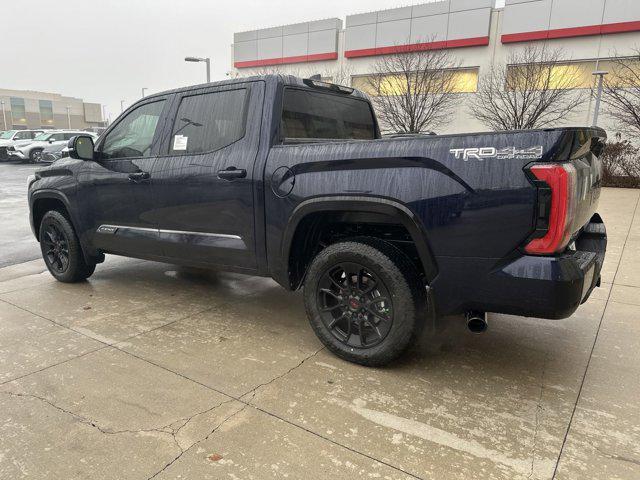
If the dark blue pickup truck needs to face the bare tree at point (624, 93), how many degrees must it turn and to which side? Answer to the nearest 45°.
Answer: approximately 90° to its right

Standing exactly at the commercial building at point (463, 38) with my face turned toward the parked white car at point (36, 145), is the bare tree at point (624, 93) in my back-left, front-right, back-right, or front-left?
back-left

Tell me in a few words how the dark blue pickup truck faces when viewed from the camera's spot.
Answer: facing away from the viewer and to the left of the viewer

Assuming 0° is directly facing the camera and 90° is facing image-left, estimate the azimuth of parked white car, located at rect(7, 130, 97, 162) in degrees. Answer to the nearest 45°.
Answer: approximately 45°

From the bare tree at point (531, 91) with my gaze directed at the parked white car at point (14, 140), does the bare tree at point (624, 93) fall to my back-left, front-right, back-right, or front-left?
back-left

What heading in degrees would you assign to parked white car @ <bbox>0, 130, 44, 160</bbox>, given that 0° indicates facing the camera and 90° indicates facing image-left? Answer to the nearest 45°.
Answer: approximately 45°
